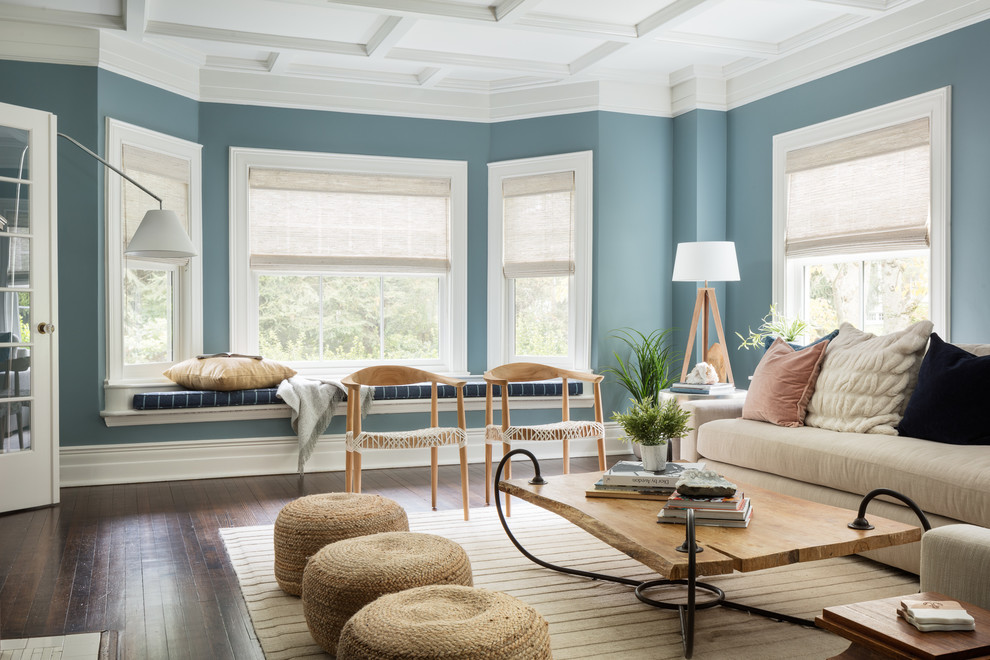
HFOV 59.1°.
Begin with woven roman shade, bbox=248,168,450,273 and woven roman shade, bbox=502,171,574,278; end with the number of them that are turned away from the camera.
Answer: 0

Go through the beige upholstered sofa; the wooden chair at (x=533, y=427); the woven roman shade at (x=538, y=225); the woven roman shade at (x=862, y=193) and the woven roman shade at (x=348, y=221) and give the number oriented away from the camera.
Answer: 0

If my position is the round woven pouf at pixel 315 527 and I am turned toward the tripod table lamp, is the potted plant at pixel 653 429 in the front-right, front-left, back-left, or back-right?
front-right

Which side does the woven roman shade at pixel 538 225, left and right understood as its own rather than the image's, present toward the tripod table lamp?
left

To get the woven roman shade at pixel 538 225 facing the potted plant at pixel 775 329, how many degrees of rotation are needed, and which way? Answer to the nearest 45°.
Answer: approximately 90° to its left

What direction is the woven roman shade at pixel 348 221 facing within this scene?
toward the camera

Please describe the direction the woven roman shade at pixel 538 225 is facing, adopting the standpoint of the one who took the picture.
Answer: facing the viewer and to the left of the viewer

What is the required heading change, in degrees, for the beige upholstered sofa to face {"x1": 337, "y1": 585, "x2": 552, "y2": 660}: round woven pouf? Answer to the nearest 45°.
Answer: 0° — it already faces it

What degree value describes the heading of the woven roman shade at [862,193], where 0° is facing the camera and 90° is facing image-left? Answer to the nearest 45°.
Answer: approximately 45°

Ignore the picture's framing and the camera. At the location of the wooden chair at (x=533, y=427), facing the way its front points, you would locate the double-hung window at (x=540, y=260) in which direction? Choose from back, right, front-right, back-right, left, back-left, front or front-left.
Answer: back-left

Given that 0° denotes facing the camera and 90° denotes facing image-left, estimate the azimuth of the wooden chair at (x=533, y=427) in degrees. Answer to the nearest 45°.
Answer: approximately 315°

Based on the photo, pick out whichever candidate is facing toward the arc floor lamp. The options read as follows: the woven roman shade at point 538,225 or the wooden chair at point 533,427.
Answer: the woven roman shade

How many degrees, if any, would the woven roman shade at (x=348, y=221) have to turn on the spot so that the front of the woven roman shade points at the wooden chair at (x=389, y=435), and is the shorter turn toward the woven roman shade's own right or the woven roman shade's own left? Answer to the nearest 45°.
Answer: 0° — it already faces it

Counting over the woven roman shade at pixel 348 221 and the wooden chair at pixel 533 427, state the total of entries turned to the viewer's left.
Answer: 0

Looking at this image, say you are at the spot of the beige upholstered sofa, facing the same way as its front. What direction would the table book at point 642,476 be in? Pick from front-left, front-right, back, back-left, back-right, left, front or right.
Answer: front

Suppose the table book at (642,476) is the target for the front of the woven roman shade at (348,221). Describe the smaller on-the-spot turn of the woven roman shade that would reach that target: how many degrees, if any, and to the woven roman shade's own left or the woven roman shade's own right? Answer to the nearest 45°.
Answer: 0° — it already faces it
